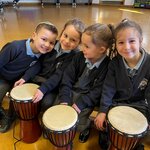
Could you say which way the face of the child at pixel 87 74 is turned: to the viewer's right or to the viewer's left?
to the viewer's left

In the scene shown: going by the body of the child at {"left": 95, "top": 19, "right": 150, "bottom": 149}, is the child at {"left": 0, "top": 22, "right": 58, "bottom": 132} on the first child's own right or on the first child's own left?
on the first child's own right

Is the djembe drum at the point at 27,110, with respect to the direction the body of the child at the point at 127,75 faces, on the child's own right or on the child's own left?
on the child's own right

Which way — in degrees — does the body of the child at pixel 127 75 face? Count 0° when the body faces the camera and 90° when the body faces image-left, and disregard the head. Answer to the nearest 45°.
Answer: approximately 0°

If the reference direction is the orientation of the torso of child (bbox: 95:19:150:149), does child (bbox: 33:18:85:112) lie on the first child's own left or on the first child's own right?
on the first child's own right
